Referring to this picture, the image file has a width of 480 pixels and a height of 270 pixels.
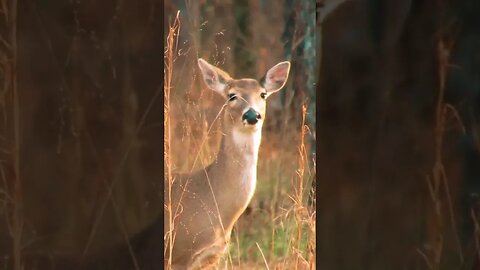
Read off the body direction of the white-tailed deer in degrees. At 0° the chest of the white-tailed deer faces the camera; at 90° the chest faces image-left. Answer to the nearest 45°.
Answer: approximately 315°
